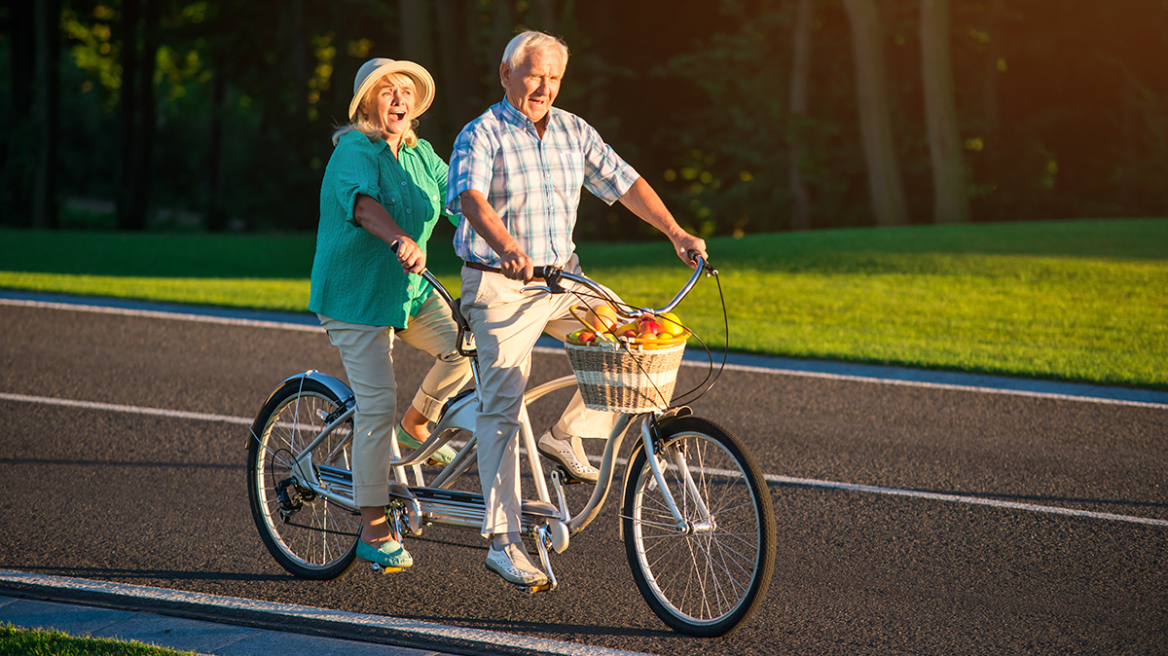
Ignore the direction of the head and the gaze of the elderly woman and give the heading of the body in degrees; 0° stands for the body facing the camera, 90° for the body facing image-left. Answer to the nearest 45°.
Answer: approximately 315°

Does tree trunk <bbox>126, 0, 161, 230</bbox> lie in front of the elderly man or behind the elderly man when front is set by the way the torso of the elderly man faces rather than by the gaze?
behind

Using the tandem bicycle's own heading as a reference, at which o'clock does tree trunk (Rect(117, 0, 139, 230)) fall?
The tree trunk is roughly at 7 o'clock from the tandem bicycle.

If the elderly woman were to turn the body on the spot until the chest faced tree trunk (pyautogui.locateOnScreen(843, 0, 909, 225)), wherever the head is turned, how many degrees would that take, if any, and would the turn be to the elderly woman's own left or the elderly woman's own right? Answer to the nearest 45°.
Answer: approximately 90° to the elderly woman's own left

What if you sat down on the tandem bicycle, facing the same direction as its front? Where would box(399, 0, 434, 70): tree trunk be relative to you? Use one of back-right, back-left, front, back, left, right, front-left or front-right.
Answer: back-left

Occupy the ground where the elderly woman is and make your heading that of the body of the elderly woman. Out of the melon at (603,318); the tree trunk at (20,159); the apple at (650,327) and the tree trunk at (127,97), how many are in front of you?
2

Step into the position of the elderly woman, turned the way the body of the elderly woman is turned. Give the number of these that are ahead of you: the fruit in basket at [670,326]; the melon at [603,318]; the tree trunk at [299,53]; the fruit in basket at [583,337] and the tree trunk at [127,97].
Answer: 3

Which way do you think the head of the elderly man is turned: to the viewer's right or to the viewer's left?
to the viewer's right

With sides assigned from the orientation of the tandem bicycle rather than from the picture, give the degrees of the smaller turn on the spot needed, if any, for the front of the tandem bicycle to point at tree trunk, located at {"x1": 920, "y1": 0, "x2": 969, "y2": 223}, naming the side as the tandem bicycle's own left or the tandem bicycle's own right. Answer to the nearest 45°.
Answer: approximately 90° to the tandem bicycle's own left

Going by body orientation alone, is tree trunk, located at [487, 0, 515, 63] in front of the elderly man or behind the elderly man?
behind
